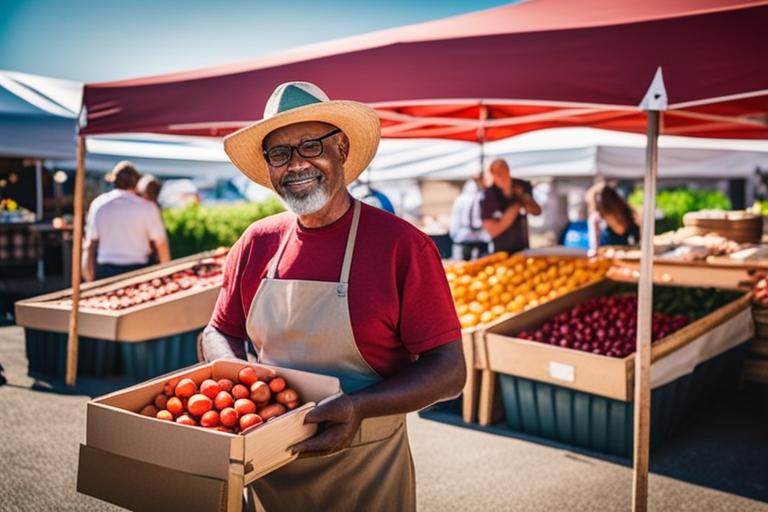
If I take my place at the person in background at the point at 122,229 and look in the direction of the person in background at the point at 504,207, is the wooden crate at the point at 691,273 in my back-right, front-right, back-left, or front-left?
front-right

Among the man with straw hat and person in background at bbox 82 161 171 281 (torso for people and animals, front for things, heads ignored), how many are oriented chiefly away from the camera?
1

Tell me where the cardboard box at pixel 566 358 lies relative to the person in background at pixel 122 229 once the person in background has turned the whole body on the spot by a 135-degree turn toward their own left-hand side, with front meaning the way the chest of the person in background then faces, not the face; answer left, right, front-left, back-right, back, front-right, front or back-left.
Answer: left

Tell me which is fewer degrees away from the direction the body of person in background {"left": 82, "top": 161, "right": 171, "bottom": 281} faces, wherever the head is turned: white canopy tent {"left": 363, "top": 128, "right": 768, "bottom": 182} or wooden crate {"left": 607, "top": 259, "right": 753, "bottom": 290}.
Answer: the white canopy tent

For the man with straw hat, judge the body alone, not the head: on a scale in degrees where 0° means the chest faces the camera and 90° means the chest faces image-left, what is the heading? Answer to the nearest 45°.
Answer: approximately 45°

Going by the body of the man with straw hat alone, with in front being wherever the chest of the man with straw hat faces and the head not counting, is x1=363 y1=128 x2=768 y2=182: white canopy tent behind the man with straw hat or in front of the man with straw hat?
behind

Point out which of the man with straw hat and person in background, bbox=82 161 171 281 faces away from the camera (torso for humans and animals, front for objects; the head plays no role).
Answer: the person in background

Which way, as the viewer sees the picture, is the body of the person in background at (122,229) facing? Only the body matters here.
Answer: away from the camera

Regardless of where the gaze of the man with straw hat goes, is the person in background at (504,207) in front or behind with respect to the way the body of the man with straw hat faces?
behind
